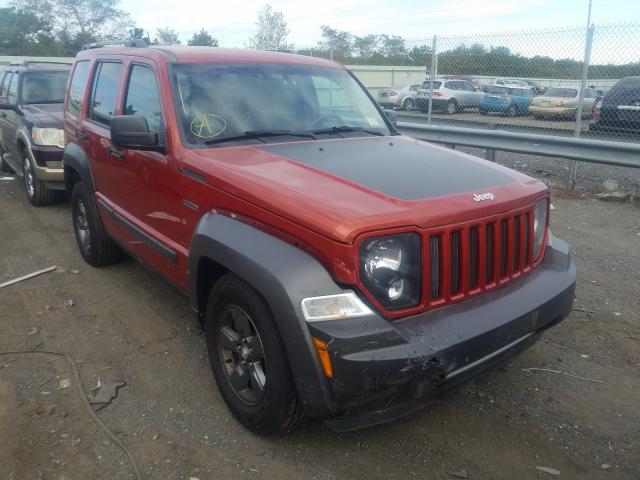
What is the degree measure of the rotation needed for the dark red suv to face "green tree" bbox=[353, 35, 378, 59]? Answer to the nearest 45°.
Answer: approximately 135° to its left

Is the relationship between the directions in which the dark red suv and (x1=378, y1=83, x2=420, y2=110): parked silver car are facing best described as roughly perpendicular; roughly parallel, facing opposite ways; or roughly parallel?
roughly perpendicular

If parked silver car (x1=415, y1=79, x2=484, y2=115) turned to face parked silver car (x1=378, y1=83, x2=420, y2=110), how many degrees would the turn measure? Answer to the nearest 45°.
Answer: approximately 45° to its left

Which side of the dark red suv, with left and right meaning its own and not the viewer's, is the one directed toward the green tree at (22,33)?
back

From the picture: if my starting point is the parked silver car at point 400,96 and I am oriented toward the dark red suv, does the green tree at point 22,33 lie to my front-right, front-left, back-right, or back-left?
back-right

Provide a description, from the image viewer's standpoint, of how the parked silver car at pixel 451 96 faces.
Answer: facing away from the viewer and to the right of the viewer

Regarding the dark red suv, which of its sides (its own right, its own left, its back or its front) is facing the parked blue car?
left

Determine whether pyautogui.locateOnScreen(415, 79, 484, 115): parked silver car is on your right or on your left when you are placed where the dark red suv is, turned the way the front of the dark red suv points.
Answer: on your left
